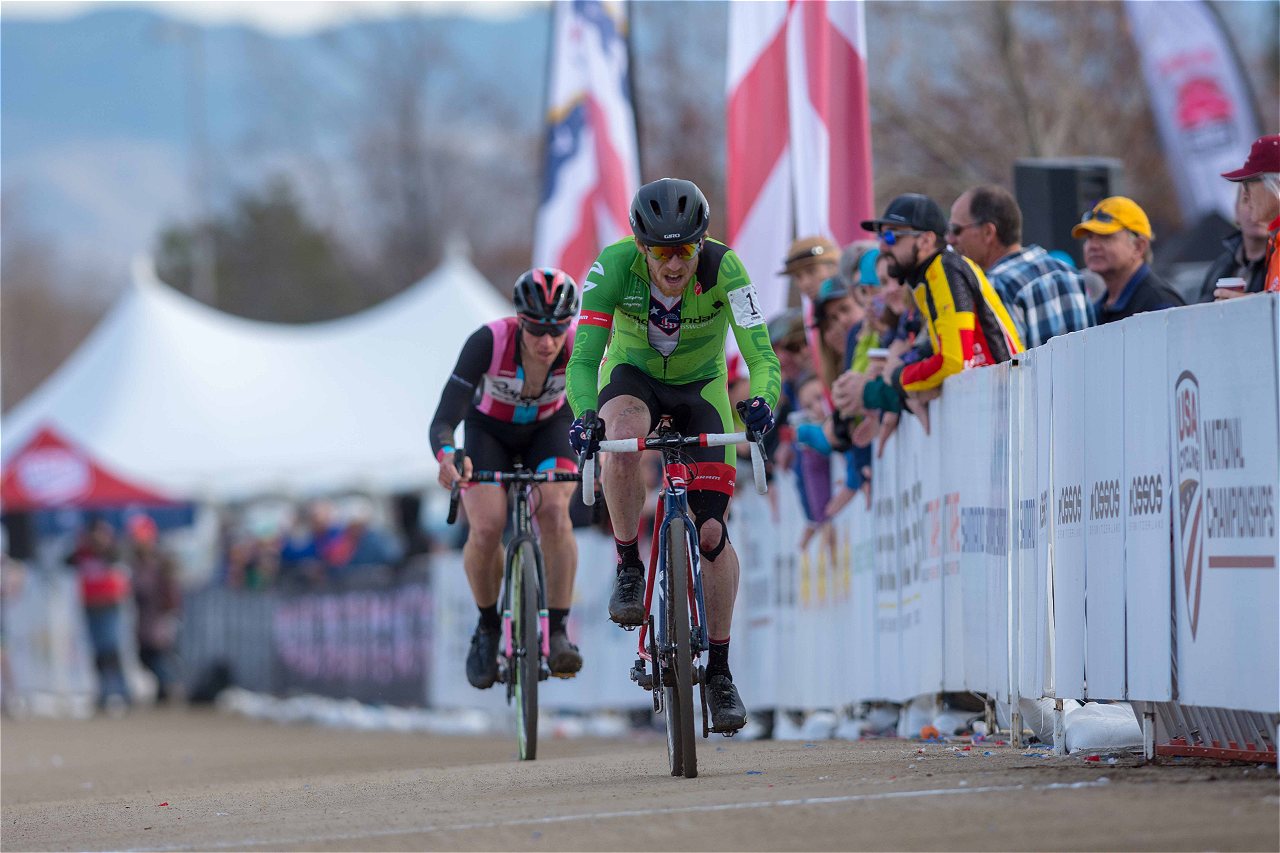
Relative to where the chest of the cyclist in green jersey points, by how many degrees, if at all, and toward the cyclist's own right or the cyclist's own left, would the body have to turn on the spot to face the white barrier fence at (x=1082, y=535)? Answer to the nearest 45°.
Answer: approximately 45° to the cyclist's own left

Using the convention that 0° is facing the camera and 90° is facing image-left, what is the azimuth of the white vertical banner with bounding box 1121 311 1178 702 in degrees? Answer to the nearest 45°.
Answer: approximately 45°

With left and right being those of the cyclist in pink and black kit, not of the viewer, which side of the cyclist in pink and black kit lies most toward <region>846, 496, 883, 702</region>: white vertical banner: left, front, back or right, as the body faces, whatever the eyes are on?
left

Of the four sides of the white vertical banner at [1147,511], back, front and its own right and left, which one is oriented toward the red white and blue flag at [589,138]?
right

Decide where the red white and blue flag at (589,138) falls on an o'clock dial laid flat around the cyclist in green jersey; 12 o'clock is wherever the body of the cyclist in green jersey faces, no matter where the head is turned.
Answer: The red white and blue flag is roughly at 6 o'clock from the cyclist in green jersey.

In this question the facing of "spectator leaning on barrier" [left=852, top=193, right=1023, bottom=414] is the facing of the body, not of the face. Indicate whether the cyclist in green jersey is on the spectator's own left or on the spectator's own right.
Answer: on the spectator's own left

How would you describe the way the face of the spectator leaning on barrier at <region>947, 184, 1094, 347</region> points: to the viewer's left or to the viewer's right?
to the viewer's left

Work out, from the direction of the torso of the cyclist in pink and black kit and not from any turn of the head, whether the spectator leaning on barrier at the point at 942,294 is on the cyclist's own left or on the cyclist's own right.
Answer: on the cyclist's own left

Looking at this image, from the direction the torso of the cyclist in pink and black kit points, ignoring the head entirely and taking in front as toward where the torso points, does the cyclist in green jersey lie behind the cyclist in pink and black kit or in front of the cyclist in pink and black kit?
in front

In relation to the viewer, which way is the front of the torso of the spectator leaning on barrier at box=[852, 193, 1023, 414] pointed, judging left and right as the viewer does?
facing to the left of the viewer
